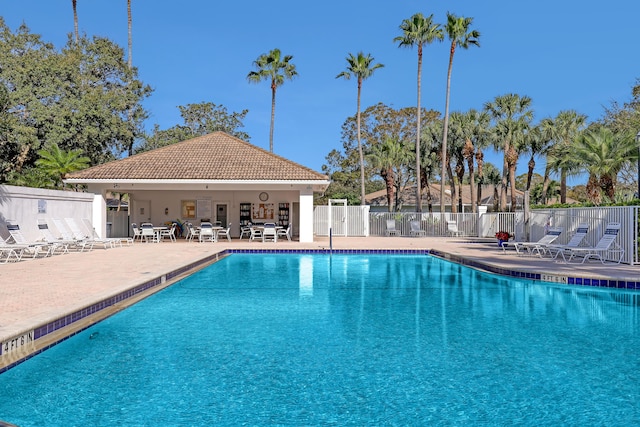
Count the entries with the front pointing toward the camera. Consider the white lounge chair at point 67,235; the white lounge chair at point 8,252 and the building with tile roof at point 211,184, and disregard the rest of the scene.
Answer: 1

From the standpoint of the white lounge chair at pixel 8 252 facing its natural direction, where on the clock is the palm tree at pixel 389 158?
The palm tree is roughly at 11 o'clock from the white lounge chair.

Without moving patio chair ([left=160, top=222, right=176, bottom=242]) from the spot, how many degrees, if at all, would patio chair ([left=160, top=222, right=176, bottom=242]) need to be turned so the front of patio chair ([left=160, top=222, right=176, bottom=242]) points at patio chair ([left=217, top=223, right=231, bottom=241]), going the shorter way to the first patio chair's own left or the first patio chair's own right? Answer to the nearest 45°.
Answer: approximately 180°

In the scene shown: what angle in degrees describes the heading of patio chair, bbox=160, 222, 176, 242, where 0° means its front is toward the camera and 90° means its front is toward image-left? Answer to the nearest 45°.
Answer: approximately 90°

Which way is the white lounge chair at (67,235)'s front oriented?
to the viewer's right

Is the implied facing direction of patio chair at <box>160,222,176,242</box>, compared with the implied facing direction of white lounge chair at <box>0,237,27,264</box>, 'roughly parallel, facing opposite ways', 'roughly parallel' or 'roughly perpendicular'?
roughly parallel, facing opposite ways

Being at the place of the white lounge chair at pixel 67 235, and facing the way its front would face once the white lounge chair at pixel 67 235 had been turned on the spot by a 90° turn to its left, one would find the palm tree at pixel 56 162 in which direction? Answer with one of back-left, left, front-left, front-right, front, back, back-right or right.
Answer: front

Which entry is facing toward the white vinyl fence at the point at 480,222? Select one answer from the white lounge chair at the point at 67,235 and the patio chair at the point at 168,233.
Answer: the white lounge chair

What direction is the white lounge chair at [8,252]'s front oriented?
to the viewer's right

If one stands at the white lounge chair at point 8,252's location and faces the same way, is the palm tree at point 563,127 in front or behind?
in front

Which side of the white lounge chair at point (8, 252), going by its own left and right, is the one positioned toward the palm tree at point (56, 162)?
left

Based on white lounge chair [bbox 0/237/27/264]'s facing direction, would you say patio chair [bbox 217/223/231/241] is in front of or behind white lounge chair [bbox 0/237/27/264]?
in front

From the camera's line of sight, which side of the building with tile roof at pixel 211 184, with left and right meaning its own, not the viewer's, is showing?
front

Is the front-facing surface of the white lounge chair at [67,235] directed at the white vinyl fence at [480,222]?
yes

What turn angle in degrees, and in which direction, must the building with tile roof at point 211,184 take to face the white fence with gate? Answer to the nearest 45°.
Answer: approximately 90° to its left
